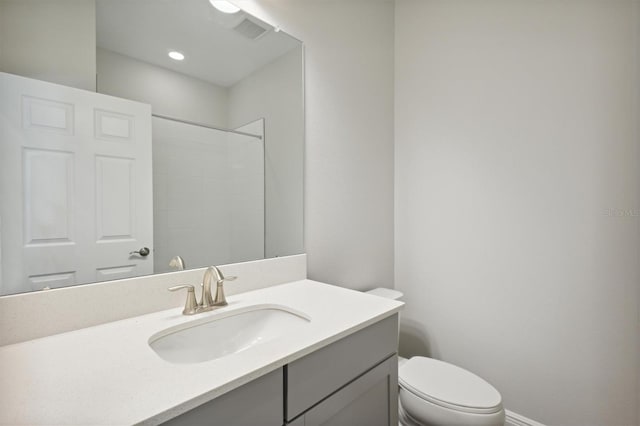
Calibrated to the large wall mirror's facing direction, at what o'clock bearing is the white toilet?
The white toilet is roughly at 11 o'clock from the large wall mirror.

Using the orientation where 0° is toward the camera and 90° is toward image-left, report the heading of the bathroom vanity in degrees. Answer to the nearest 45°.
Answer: approximately 315°
